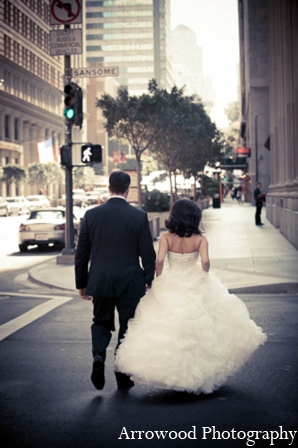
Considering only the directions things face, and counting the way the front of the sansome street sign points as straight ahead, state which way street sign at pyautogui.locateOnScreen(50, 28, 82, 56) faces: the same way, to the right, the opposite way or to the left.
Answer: the same way

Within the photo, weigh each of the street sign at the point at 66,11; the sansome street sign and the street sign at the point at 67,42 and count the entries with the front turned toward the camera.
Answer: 3

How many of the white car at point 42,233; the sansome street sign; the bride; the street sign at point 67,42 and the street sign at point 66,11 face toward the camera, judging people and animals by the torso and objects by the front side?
3

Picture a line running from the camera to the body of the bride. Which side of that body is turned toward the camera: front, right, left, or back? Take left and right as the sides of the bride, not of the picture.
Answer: back

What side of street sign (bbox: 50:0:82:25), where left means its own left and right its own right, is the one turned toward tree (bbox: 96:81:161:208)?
back

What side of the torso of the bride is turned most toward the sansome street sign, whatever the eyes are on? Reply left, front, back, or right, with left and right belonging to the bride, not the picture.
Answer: front

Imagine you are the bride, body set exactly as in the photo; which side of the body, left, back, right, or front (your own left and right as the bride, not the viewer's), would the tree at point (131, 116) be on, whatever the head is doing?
front

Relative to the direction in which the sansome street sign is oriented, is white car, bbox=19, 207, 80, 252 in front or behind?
behind

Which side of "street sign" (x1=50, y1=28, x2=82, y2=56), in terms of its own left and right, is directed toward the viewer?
front

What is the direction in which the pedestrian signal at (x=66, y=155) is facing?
to the viewer's left

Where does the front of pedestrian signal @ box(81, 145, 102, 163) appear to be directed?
toward the camera

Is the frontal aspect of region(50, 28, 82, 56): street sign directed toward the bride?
yes

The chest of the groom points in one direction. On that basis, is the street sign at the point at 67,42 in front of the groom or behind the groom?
in front

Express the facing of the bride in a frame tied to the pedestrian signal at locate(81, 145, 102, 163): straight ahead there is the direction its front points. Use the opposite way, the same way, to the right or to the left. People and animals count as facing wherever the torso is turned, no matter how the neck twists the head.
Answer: the opposite way

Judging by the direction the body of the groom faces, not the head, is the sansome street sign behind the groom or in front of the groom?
in front

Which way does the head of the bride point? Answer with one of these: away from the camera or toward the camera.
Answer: away from the camera

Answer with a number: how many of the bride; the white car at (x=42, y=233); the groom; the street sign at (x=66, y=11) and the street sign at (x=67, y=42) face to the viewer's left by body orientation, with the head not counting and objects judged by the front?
0
